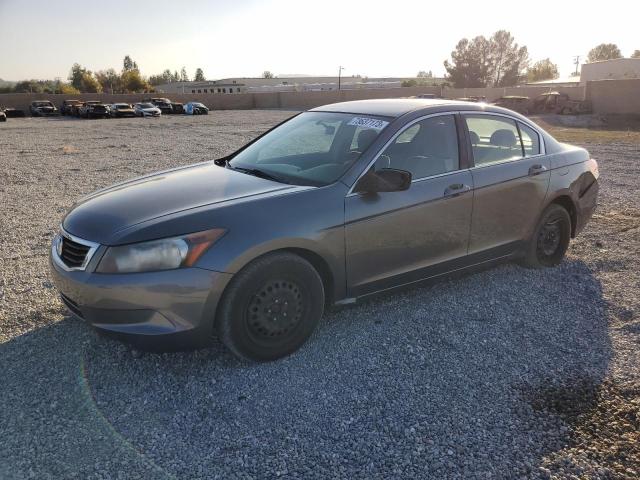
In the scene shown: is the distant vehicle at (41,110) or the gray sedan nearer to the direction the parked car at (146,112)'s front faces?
the gray sedan

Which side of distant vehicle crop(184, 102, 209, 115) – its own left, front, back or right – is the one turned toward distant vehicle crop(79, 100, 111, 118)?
right

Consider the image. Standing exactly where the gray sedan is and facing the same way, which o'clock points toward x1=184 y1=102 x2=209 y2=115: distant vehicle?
The distant vehicle is roughly at 4 o'clock from the gray sedan.

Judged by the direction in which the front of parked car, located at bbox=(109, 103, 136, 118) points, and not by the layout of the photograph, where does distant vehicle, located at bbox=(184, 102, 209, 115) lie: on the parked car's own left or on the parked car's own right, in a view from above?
on the parked car's own left

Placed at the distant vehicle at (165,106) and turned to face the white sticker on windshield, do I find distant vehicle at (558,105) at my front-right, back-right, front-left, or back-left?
front-left

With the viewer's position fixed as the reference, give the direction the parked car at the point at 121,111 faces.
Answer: facing the viewer and to the right of the viewer

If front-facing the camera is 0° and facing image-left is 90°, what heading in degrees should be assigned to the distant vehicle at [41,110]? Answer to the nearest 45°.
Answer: approximately 315°
